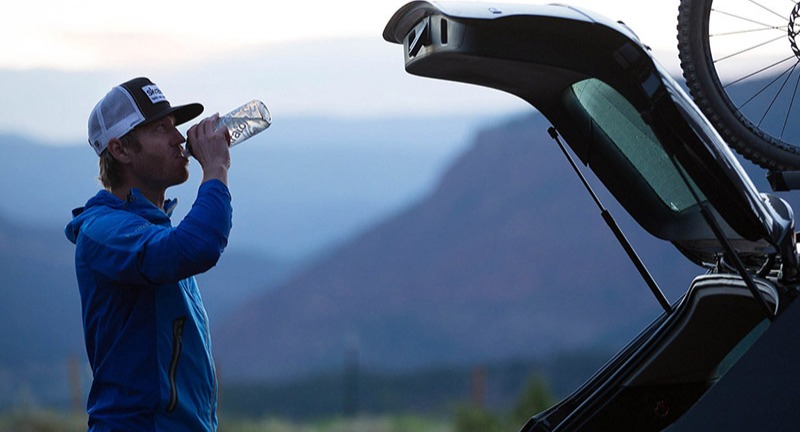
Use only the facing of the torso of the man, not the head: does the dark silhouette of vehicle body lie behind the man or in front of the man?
in front

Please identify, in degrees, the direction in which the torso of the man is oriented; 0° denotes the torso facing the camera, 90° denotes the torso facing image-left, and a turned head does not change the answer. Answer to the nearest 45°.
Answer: approximately 270°

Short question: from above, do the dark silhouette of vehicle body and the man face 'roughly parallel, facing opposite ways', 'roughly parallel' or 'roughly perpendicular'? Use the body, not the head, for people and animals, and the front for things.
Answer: roughly parallel

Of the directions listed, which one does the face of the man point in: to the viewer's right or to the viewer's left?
to the viewer's right

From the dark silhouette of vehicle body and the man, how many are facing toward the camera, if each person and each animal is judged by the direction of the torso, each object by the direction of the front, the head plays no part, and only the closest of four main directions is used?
0

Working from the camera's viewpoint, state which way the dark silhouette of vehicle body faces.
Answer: facing away from the viewer and to the right of the viewer

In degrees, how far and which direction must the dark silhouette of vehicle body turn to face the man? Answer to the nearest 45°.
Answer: approximately 135° to its left
